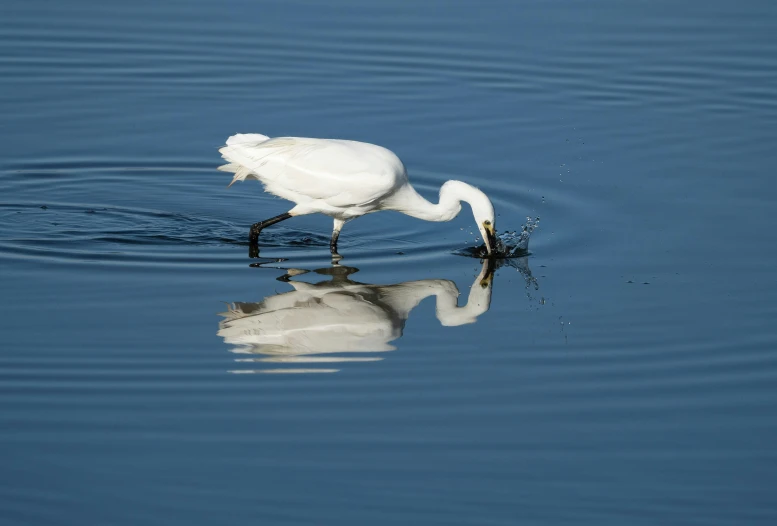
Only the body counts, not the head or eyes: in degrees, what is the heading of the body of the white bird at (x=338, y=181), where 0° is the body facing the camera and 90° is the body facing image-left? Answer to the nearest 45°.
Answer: approximately 270°
